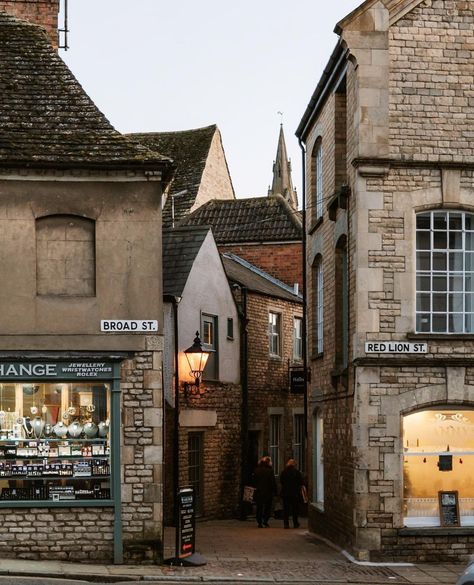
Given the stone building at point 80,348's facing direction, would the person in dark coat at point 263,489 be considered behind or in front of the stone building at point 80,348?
behind

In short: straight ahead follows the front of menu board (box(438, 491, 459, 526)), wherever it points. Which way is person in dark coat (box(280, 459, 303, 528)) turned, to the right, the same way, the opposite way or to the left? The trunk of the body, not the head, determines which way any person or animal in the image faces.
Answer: the opposite way

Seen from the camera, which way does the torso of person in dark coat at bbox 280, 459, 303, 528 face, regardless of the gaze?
away from the camera

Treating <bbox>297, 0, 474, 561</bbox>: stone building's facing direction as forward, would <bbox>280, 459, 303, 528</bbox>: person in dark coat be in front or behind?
behind

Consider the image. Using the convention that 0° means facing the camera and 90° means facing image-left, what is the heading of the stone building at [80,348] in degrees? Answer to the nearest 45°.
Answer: approximately 0°

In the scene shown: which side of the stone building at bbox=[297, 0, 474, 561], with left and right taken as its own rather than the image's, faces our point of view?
front

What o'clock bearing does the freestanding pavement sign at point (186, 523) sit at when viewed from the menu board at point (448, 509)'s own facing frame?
The freestanding pavement sign is roughly at 2 o'clock from the menu board.
